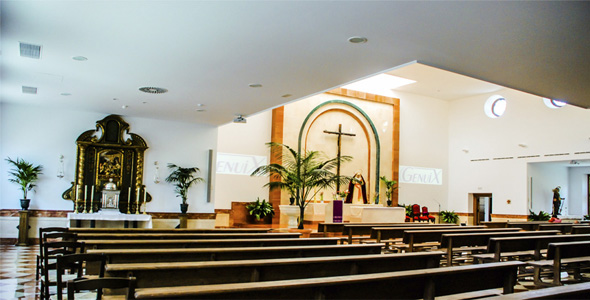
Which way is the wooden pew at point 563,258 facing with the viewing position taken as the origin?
facing away from the viewer and to the left of the viewer

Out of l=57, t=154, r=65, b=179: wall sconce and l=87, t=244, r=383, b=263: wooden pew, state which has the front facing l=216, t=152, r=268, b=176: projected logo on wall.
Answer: the wooden pew

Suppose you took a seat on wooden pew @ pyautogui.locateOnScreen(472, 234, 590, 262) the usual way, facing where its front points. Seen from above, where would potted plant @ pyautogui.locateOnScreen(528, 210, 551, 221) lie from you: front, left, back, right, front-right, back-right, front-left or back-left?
front-right

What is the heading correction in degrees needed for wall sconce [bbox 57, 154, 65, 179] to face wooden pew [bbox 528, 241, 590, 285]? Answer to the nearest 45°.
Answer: approximately 45° to its left

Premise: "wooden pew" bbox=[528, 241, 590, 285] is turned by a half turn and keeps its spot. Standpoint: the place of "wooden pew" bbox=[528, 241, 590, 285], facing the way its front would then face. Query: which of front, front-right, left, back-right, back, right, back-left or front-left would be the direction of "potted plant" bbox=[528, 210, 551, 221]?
back-left

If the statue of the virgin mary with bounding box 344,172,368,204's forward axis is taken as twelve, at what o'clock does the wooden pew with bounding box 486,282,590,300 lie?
The wooden pew is roughly at 12 o'clock from the statue of the virgin mary.

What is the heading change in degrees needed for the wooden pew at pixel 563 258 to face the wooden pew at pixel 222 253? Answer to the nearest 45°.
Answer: approximately 90° to its left

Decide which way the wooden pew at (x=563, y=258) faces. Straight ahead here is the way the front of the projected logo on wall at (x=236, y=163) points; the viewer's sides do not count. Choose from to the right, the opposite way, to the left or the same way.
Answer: the opposite way

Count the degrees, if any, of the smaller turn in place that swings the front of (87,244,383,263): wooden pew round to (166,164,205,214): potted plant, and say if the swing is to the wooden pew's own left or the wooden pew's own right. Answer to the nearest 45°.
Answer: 0° — it already faces it

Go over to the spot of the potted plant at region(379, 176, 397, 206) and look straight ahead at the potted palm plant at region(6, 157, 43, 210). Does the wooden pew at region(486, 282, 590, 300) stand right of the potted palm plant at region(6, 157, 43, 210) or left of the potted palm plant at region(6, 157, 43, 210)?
left

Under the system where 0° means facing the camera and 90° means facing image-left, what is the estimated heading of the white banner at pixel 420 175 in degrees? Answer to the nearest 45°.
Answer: approximately 0°

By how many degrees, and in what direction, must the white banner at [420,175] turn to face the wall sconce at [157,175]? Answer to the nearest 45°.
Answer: approximately 45° to its right

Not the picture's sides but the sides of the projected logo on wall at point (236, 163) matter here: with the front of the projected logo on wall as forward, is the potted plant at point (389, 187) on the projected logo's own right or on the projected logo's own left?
on the projected logo's own left
